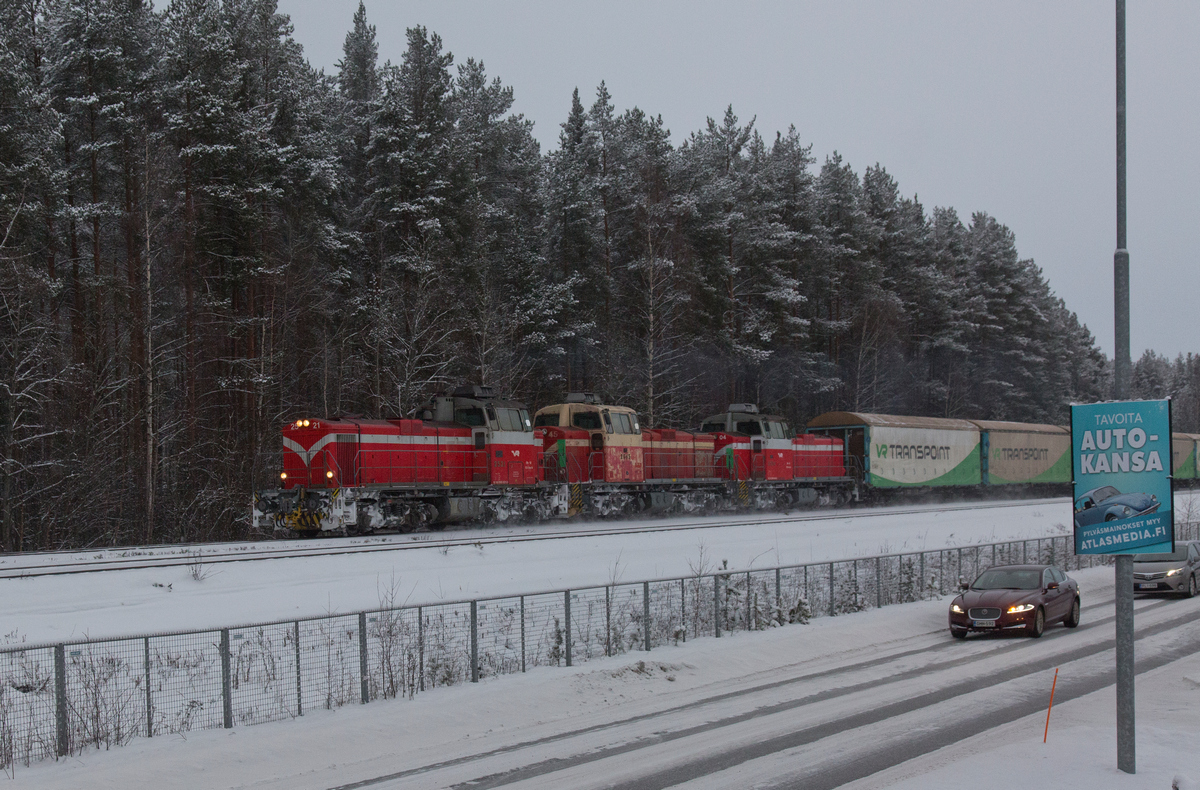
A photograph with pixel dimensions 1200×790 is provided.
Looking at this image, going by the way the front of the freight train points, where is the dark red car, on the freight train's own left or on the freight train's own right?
on the freight train's own left

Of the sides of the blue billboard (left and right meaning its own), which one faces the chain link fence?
right

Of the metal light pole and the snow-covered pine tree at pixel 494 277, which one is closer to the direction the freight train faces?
the metal light pole

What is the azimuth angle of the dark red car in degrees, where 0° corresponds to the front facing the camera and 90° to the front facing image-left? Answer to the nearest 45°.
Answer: approximately 45°

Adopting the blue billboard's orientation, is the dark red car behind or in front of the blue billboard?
behind

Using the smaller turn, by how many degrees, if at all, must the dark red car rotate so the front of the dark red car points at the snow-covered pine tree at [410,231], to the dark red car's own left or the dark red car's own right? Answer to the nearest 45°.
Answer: approximately 90° to the dark red car's own right

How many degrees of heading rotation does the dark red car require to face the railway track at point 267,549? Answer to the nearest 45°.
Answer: approximately 45° to its right
